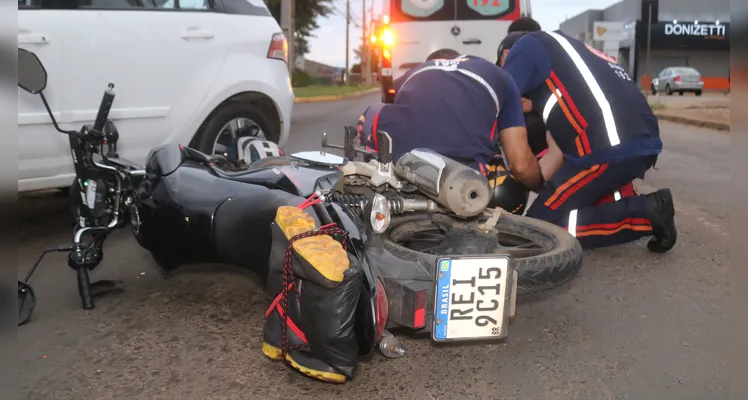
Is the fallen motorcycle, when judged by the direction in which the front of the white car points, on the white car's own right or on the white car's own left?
on the white car's own left

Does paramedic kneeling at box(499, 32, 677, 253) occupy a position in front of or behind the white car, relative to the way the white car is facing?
behind

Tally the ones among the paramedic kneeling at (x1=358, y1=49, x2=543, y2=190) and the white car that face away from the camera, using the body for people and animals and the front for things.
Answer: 1

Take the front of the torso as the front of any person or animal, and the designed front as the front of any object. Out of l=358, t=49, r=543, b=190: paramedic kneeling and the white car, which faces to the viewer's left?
the white car

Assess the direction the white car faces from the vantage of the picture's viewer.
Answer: facing to the left of the viewer

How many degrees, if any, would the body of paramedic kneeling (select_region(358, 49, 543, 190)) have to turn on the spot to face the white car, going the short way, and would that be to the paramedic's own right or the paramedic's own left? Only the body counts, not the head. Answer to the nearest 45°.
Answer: approximately 45° to the paramedic's own left

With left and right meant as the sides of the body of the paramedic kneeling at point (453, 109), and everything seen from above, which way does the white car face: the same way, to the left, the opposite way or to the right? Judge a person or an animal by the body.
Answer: to the left

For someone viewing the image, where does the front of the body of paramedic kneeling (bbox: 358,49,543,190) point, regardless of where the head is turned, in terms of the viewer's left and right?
facing away from the viewer

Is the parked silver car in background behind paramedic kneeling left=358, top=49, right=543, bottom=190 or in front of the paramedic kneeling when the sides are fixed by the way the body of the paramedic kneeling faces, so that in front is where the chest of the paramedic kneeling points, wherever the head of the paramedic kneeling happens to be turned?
in front
